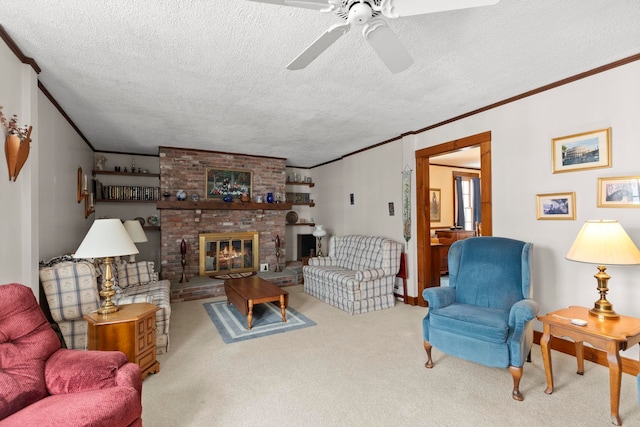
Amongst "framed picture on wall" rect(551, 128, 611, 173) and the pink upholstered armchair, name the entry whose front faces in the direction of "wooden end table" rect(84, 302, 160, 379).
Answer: the framed picture on wall

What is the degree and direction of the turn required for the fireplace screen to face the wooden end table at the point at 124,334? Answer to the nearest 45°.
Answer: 0° — it already faces it

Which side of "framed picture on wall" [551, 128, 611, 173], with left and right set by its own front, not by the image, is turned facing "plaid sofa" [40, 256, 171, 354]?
front

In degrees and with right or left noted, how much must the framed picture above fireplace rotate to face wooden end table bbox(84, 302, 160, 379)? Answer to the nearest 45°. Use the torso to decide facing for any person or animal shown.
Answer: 0° — it already faces it

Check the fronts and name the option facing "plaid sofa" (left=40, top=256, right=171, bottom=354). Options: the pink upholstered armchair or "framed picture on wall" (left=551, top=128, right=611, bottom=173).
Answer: the framed picture on wall

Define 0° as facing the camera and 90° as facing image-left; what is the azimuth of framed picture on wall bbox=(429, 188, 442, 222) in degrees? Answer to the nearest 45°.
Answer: approximately 315°

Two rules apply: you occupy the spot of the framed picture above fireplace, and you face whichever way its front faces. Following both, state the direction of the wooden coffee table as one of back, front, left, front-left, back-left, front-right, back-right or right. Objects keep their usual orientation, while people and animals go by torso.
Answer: front

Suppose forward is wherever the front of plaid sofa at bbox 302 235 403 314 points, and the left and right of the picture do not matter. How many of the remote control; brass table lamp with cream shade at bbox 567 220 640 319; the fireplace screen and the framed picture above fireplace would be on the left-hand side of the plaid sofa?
2

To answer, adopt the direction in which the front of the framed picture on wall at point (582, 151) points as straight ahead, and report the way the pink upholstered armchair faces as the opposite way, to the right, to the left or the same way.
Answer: the opposite way

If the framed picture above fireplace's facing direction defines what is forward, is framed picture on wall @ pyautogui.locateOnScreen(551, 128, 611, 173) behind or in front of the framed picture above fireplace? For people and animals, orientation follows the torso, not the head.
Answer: in front

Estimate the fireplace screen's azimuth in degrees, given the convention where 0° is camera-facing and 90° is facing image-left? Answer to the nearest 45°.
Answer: approximately 0°

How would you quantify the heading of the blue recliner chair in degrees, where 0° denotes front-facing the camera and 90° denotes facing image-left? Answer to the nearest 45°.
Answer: approximately 45°

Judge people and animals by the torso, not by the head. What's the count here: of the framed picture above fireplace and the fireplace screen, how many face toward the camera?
2

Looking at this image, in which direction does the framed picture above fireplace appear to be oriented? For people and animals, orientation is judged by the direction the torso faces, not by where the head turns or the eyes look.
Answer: toward the camera

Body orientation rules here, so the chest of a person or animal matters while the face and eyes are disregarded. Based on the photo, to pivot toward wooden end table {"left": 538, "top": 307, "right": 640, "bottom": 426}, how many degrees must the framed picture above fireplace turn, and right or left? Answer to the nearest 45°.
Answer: approximately 45° to its left
